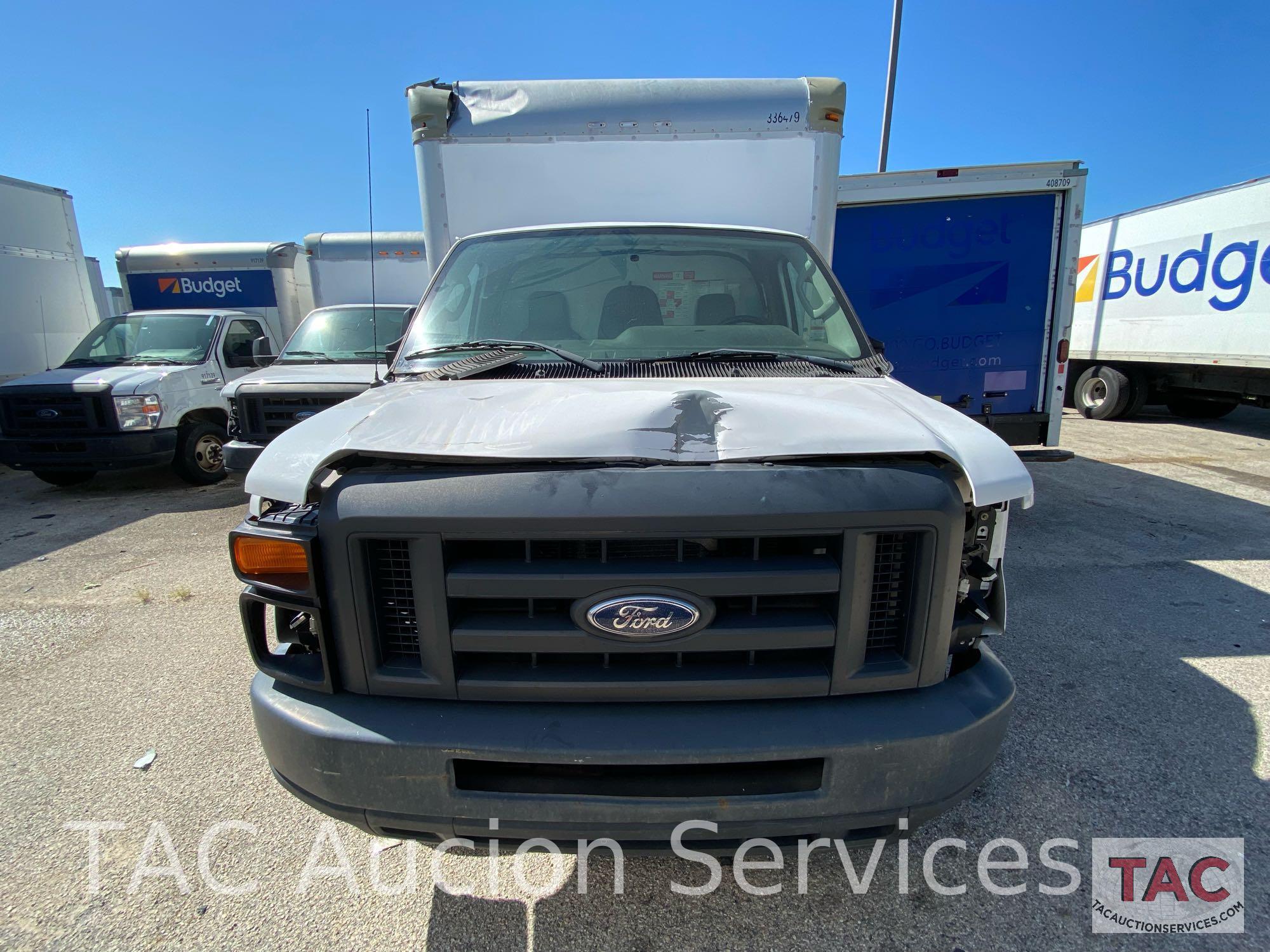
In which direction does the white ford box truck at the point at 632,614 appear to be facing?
toward the camera

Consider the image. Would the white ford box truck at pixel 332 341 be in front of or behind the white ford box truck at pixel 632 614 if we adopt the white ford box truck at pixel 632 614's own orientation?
behind

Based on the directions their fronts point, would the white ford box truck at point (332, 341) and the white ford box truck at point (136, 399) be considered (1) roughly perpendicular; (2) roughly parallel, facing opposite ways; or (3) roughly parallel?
roughly parallel

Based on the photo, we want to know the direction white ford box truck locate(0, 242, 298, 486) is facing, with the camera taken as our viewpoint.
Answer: facing the viewer and to the left of the viewer

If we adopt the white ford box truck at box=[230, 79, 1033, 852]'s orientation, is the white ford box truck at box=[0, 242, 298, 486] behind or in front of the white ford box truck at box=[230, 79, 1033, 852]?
behind

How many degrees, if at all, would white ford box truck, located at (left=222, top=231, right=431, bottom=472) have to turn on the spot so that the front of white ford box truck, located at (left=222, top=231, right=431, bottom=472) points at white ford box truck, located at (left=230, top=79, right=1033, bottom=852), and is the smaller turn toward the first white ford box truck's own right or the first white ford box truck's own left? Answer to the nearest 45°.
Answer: approximately 45° to the first white ford box truck's own left

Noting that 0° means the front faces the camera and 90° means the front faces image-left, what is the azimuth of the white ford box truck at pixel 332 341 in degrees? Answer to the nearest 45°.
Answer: approximately 45°

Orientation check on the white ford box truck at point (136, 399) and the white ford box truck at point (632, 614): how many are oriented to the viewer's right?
0

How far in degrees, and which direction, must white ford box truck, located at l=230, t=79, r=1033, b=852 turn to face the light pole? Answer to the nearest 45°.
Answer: approximately 180°

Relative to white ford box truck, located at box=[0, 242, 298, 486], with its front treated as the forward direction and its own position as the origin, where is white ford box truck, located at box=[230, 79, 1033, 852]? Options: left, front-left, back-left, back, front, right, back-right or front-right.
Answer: front-left

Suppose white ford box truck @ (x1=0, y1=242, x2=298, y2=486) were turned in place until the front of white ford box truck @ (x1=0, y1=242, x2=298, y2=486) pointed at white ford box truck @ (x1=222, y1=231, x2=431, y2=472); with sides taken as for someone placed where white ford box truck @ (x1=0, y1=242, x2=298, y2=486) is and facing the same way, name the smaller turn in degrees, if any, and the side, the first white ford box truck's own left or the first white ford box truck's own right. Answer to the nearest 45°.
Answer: approximately 90° to the first white ford box truck's own left
